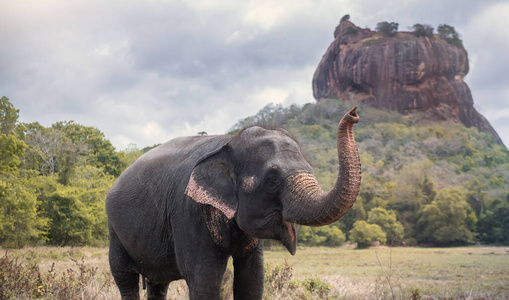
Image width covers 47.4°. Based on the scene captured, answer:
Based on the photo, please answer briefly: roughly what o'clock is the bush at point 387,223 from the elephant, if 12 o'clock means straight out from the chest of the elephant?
The bush is roughly at 8 o'clock from the elephant.

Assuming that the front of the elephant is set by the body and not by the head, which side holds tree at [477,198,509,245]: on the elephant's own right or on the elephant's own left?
on the elephant's own left

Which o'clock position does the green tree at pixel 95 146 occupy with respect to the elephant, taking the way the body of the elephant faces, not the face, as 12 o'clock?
The green tree is roughly at 7 o'clock from the elephant.

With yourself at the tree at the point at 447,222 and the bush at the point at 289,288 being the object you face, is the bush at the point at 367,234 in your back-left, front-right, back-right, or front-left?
front-right

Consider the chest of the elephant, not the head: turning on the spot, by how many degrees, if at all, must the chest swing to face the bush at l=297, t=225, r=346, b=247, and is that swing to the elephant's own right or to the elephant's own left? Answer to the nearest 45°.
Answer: approximately 135° to the elephant's own left

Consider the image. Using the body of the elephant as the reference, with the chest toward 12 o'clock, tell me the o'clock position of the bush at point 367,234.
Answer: The bush is roughly at 8 o'clock from the elephant.

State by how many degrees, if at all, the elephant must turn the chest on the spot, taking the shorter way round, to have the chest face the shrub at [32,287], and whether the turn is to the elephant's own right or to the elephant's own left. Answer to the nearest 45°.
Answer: approximately 180°

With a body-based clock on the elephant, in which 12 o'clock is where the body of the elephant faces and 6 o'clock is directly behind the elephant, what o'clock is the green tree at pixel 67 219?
The green tree is roughly at 7 o'clock from the elephant.

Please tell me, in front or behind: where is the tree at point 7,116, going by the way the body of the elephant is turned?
behind

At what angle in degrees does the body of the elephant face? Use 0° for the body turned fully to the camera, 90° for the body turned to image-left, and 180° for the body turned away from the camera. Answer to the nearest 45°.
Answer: approximately 315°
